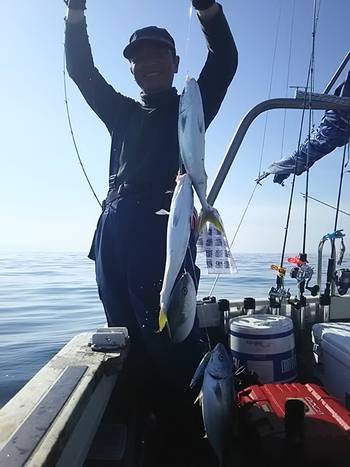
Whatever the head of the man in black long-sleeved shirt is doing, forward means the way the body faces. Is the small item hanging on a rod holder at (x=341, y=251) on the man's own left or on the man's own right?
on the man's own left

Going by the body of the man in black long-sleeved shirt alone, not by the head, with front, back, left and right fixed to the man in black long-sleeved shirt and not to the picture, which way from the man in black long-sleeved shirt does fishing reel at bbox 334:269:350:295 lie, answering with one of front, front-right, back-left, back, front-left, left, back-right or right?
back-left

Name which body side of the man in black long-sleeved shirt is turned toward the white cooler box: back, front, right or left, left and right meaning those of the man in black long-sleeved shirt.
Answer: left

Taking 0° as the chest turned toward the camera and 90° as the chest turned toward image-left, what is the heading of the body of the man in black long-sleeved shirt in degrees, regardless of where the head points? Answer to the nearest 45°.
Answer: approximately 0°
